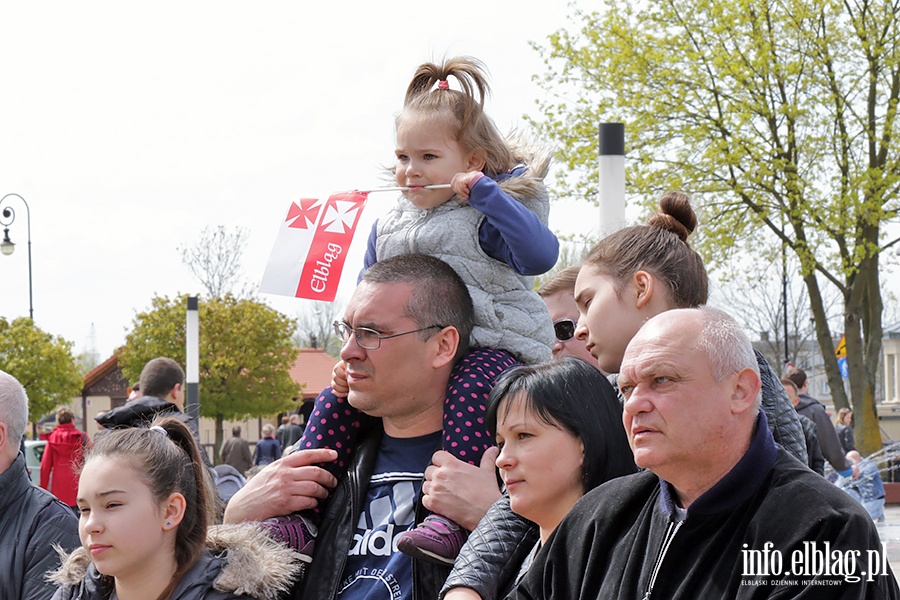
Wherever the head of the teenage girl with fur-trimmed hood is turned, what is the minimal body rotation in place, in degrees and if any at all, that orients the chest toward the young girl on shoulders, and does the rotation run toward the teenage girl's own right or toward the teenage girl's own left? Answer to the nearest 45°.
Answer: approximately 135° to the teenage girl's own left

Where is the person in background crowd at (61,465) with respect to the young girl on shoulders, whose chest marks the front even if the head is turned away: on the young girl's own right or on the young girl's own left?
on the young girl's own right

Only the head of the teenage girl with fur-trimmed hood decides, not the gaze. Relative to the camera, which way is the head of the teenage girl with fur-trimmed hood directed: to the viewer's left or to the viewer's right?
to the viewer's left

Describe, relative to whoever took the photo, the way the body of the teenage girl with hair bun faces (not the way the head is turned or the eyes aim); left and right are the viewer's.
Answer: facing to the left of the viewer

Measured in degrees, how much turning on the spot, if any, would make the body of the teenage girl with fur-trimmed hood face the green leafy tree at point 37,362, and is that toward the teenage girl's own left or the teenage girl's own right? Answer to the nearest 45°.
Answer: approximately 135° to the teenage girl's own right

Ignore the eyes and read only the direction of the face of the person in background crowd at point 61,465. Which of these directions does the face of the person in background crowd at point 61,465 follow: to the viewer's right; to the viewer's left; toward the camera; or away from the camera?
away from the camera

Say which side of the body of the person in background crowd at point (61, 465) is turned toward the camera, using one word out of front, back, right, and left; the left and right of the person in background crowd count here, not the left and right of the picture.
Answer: back

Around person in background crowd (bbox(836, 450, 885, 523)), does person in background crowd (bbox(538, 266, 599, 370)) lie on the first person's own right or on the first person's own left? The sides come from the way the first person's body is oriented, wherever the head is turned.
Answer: on the first person's own left

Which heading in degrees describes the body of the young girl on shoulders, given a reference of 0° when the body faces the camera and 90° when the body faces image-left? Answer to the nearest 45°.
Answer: approximately 45°

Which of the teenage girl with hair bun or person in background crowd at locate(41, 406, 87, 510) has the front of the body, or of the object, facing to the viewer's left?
the teenage girl with hair bun

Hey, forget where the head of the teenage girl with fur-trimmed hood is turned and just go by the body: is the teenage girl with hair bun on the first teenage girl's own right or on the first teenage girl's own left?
on the first teenage girl's own left

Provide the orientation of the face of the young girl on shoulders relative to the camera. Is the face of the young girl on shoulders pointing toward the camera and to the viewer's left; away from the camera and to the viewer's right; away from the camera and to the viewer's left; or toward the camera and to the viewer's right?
toward the camera and to the viewer's left

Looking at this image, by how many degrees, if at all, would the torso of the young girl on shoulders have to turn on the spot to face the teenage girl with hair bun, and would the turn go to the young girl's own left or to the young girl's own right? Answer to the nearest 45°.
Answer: approximately 90° to the young girl's own left

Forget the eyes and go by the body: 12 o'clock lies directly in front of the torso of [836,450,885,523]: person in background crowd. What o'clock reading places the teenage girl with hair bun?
The teenage girl with hair bun is roughly at 9 o'clock from the person in background crowd.

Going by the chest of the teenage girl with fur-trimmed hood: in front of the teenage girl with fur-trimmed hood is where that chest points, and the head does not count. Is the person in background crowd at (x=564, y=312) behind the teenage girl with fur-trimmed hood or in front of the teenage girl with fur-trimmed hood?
behind
